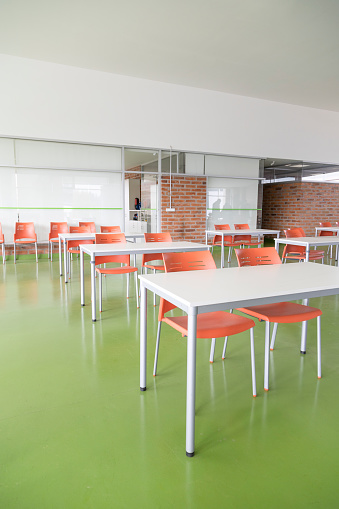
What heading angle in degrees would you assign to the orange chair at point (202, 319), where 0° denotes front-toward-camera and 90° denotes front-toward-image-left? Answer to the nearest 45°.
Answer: approximately 315°

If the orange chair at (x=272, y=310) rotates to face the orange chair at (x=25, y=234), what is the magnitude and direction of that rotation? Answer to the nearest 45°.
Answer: approximately 180°

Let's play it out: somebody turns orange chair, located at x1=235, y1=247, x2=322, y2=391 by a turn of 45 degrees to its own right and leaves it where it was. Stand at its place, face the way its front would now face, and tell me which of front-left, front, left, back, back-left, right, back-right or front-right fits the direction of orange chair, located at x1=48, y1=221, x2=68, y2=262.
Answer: back-right

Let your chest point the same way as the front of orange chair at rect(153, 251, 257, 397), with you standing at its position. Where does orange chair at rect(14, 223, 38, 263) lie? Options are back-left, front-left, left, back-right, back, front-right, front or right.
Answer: back

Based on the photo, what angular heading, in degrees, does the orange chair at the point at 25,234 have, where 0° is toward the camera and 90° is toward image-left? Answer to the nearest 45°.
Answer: approximately 0°

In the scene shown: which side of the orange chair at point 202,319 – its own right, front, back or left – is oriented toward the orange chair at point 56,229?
back

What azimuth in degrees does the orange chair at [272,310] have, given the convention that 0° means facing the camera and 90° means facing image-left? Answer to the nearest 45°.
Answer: approximately 315°

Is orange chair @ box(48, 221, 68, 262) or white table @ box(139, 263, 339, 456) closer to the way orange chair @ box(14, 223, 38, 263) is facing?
the white table

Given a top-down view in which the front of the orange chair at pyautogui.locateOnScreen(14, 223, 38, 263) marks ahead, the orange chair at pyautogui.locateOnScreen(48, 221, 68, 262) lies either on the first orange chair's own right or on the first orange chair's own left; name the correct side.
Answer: on the first orange chair's own left
